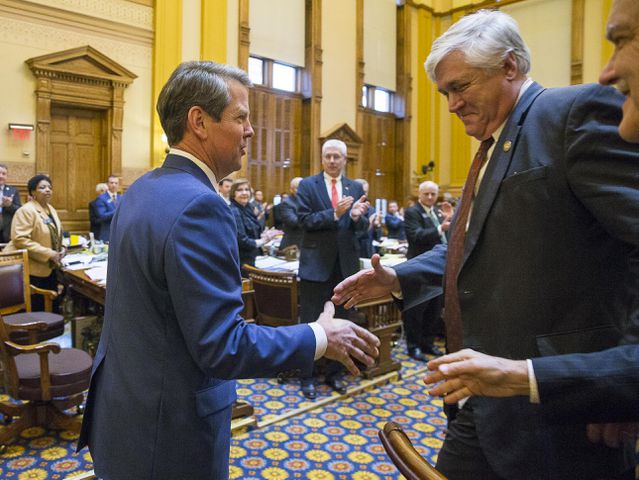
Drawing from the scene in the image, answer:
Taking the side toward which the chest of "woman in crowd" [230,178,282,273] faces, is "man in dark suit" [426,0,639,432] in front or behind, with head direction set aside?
in front

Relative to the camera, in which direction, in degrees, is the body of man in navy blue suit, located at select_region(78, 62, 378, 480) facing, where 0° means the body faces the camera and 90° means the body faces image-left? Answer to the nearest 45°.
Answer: approximately 225°

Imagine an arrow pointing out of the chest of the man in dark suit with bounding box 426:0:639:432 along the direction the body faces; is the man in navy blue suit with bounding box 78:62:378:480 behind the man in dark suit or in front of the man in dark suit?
in front

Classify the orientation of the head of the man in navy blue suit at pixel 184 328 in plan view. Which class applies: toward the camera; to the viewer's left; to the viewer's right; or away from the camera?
to the viewer's right

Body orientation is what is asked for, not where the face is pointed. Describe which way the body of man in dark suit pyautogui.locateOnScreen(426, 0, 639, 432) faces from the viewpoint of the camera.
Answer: to the viewer's left

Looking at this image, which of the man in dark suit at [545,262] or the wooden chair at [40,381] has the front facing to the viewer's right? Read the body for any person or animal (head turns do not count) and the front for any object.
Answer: the wooden chair

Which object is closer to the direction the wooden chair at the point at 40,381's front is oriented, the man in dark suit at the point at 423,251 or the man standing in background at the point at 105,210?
the man in dark suit

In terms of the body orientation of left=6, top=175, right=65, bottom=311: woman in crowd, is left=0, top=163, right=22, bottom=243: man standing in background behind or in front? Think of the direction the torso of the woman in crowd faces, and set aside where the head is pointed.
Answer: behind

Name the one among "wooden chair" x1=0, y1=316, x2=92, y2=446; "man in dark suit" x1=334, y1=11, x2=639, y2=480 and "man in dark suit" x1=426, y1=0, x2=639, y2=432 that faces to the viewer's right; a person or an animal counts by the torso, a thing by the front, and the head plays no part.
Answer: the wooden chair

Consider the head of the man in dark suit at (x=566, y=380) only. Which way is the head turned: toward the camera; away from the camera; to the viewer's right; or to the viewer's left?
to the viewer's left

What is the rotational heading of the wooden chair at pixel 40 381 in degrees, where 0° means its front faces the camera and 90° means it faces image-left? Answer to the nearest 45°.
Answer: approximately 270°

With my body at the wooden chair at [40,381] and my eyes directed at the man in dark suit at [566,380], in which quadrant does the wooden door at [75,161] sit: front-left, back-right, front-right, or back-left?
back-left
